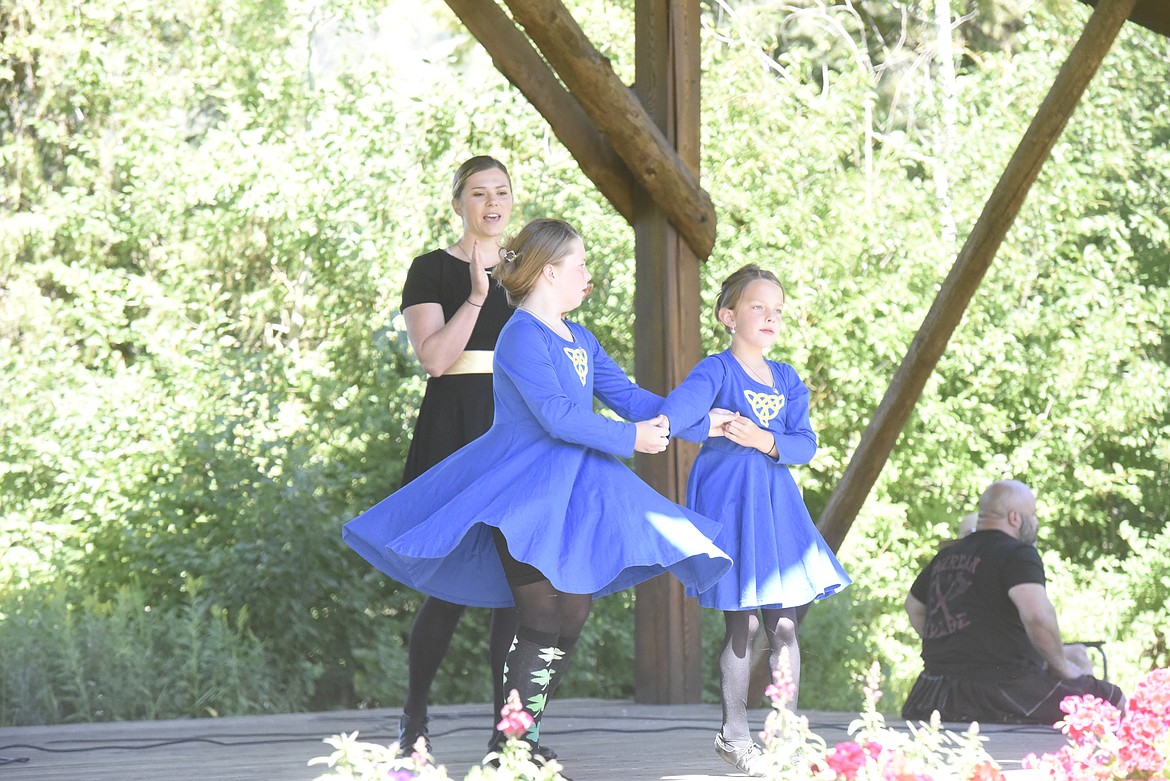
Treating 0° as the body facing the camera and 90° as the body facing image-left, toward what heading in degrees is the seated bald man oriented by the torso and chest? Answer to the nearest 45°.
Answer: approximately 225°

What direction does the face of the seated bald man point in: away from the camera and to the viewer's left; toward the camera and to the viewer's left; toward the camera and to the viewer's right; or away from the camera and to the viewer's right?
away from the camera and to the viewer's right

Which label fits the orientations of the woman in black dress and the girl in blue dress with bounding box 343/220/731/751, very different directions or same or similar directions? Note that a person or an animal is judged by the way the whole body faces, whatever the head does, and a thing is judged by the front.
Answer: same or similar directions

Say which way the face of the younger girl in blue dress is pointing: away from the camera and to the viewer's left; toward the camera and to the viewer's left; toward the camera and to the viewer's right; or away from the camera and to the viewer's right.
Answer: toward the camera and to the viewer's right

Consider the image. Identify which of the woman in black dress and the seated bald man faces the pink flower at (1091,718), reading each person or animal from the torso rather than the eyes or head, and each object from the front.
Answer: the woman in black dress

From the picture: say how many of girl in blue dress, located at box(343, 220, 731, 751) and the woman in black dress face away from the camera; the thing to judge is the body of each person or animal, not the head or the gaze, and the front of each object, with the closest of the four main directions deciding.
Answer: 0

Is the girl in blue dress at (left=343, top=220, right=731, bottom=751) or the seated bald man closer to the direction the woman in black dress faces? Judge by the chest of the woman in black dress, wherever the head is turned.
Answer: the girl in blue dress

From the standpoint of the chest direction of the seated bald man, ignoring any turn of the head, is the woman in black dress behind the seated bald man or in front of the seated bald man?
behind

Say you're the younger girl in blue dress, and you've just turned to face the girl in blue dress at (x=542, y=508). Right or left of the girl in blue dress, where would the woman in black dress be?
right

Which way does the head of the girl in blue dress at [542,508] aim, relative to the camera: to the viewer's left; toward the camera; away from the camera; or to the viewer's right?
to the viewer's right

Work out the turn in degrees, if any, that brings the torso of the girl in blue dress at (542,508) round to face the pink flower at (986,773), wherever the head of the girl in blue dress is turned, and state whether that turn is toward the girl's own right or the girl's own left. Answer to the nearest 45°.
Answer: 0° — they already face it

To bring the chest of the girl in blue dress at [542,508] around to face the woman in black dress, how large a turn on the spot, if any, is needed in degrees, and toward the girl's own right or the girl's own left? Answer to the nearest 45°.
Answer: approximately 135° to the girl's own left

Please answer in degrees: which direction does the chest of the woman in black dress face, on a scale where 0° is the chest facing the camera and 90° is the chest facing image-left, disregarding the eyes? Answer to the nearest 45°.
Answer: approximately 315°

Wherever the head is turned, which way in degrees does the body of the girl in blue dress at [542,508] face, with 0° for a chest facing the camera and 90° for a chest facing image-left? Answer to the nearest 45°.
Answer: approximately 315°

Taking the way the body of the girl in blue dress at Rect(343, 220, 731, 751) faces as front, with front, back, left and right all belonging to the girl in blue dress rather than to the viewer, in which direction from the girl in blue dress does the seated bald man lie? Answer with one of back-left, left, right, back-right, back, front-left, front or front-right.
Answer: left

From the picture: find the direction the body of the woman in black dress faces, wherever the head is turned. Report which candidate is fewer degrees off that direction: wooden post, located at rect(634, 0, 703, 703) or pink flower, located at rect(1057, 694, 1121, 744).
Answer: the pink flower
